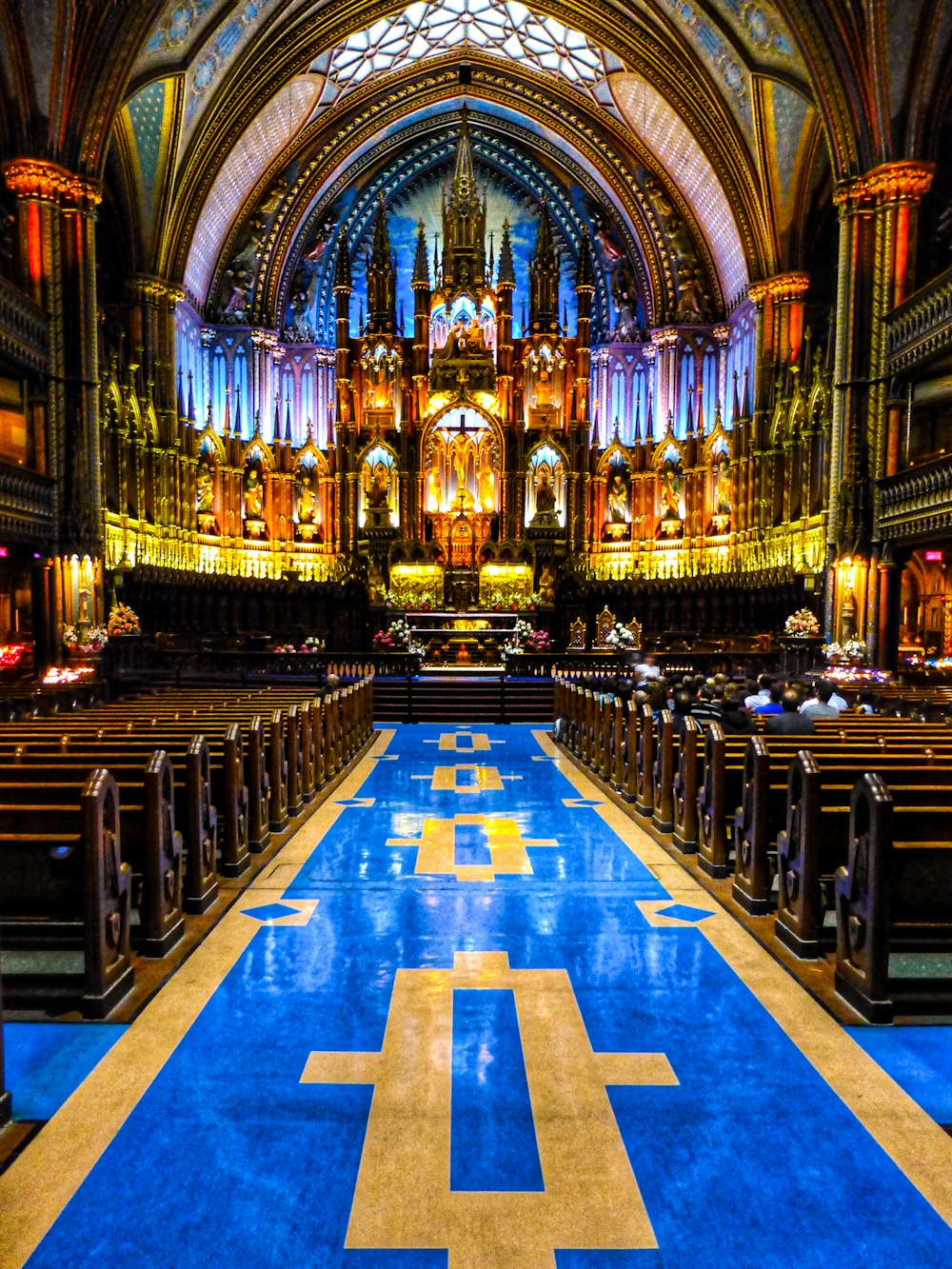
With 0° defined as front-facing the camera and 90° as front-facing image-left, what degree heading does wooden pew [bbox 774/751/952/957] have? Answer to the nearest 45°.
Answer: approximately 180°

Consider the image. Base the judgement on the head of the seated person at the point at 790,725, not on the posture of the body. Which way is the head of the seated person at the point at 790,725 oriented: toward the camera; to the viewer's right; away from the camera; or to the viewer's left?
away from the camera

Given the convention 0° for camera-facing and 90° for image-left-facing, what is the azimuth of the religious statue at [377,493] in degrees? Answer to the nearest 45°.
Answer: approximately 0°

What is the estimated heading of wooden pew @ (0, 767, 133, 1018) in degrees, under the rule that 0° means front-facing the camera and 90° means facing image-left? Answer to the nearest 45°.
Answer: approximately 180°

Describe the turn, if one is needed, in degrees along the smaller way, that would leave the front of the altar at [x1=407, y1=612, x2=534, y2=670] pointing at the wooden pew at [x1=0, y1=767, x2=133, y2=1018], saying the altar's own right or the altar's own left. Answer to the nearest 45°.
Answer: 0° — it already faces it

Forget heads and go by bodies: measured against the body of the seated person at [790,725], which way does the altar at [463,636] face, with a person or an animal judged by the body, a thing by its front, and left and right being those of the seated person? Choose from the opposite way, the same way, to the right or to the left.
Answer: the opposite way

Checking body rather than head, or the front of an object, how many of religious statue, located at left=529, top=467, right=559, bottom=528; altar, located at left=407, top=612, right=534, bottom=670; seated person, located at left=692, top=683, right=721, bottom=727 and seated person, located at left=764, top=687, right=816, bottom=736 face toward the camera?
2

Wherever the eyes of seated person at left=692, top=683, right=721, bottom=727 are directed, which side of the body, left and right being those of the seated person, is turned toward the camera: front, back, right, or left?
back

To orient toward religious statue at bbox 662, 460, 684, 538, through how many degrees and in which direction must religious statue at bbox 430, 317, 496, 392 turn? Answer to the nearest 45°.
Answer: approximately 90° to its left

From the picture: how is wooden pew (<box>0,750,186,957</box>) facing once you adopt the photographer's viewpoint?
facing away from the viewer

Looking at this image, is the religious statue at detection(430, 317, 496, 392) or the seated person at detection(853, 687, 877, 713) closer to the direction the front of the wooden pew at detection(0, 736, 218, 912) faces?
the religious statue

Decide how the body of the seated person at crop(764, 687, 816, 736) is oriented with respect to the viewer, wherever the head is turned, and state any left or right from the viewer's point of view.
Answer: facing away from the viewer

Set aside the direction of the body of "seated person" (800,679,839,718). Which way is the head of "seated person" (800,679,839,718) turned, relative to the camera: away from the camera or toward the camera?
away from the camera
